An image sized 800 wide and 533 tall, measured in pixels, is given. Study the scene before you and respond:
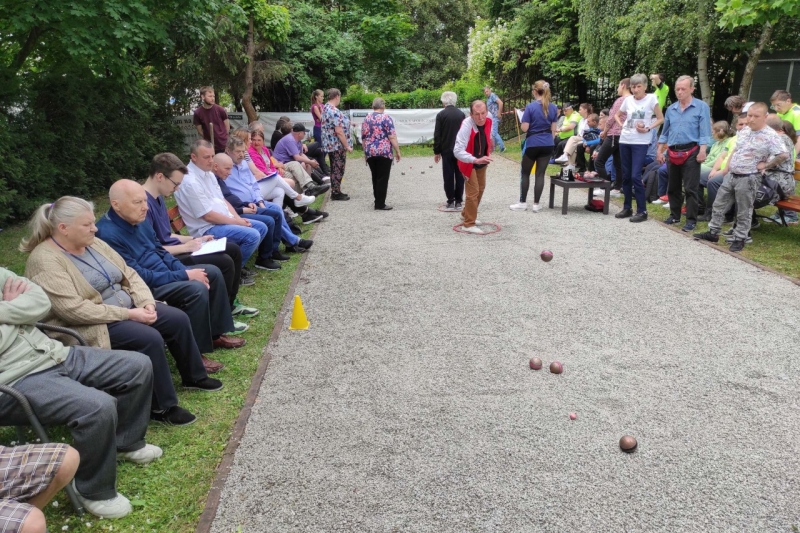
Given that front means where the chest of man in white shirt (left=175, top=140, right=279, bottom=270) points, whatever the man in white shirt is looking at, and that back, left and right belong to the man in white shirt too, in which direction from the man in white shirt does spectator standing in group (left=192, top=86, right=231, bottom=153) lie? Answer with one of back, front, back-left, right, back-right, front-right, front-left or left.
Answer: back-left

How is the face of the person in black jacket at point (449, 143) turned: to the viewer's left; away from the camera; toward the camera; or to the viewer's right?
away from the camera

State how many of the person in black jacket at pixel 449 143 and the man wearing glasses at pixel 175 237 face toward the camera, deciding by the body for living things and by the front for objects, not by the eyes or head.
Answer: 0

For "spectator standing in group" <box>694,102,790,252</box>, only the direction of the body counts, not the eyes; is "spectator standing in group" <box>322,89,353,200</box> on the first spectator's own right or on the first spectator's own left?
on the first spectator's own right

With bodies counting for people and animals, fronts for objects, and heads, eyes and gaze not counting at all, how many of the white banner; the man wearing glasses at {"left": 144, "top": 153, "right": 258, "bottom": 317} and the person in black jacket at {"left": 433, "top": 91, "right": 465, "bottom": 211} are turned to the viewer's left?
0

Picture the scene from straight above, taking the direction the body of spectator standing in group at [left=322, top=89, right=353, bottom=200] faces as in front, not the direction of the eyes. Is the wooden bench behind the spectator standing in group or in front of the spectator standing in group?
in front

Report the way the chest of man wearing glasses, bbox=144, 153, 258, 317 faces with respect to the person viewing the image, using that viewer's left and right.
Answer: facing to the right of the viewer

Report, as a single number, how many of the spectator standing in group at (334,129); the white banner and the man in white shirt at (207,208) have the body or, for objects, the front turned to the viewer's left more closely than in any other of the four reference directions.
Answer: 0

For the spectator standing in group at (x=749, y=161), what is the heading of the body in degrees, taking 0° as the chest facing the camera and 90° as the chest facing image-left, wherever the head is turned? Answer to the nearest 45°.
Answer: approximately 45°

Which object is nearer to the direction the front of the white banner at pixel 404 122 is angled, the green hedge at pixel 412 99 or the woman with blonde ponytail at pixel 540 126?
the woman with blonde ponytail

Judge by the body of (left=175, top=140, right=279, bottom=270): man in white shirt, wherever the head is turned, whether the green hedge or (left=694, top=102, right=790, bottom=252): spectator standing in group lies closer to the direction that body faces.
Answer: the spectator standing in group

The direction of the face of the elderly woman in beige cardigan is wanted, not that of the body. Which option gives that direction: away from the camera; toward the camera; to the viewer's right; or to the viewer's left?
to the viewer's right

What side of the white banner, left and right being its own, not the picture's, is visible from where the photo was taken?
front

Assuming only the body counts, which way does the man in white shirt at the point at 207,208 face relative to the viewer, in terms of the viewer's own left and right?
facing the viewer and to the right of the viewer
